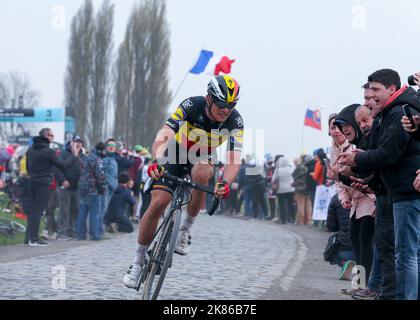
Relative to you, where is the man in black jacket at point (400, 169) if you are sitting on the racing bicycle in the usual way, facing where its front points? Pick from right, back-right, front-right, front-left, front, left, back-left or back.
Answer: left

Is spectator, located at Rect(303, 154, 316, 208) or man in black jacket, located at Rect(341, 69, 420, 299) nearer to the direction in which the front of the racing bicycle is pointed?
the man in black jacket

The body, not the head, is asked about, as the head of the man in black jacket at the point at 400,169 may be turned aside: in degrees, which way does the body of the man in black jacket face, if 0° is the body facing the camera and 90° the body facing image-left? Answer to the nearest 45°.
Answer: approximately 90°

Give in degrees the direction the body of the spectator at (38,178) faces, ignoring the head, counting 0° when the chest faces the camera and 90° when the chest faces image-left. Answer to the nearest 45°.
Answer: approximately 270°

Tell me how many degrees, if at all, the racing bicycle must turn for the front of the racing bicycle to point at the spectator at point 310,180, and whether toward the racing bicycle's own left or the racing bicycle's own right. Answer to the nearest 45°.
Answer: approximately 180°

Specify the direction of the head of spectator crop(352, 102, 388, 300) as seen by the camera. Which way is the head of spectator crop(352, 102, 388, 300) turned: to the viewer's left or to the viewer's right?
to the viewer's left

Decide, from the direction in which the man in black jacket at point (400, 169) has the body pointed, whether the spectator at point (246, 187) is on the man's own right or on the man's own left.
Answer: on the man's own right

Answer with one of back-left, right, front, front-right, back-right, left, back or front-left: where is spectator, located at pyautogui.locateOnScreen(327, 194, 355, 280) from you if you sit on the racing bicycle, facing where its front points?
back-left

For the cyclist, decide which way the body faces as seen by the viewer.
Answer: toward the camera

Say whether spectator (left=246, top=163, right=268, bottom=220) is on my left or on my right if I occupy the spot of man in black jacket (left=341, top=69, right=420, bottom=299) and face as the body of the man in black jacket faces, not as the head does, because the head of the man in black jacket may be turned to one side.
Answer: on my right

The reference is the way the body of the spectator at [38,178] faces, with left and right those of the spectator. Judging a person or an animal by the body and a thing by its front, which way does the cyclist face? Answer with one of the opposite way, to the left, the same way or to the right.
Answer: to the right

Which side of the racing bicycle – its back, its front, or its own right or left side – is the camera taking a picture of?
front

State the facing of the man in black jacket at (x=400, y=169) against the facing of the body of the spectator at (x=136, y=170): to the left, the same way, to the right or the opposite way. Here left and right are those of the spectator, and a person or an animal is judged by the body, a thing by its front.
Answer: the opposite way

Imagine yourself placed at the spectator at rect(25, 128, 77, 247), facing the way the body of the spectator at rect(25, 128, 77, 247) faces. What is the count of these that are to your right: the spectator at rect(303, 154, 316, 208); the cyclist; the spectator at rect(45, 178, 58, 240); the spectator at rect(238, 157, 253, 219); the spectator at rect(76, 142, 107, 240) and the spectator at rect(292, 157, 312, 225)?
1

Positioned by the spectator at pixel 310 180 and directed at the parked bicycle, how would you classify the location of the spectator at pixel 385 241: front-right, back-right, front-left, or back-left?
front-left

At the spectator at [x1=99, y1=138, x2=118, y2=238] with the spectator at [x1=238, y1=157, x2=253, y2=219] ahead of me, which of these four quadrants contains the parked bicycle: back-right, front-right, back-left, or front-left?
back-left

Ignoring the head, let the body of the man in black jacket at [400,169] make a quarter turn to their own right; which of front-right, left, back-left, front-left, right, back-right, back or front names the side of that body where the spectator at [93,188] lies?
front-left
